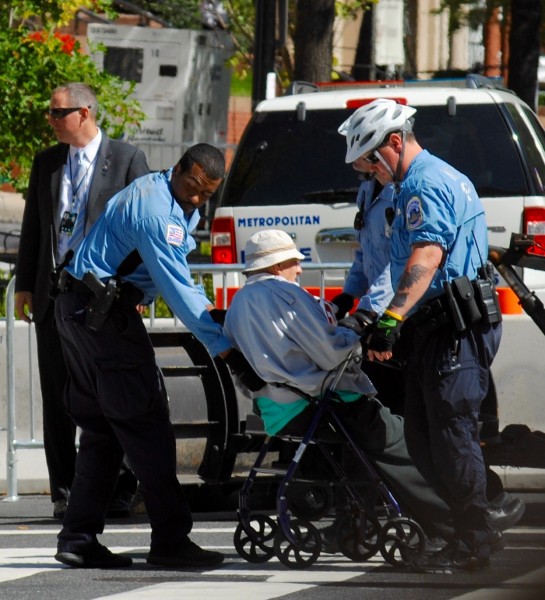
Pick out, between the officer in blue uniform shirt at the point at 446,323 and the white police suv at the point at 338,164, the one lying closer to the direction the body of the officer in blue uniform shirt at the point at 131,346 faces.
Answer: the officer in blue uniform shirt

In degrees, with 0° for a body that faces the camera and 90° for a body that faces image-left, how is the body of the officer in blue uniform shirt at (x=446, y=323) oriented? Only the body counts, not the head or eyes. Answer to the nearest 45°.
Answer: approximately 90°

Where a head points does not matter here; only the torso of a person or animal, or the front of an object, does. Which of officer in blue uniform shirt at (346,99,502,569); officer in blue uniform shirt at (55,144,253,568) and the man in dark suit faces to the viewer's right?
officer in blue uniform shirt at (55,144,253,568)

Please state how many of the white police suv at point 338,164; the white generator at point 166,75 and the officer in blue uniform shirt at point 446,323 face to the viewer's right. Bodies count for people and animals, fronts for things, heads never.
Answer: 0

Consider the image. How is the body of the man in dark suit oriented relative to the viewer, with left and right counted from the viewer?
facing the viewer and to the left of the viewer

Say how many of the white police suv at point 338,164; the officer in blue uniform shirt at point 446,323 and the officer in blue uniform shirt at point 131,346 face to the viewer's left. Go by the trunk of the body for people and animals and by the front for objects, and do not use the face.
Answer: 1

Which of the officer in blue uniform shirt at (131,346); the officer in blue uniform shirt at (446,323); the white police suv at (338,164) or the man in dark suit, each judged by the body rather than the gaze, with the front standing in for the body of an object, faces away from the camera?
the white police suv

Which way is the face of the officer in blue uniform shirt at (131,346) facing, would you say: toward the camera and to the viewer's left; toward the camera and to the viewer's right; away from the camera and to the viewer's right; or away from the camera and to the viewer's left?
toward the camera and to the viewer's right

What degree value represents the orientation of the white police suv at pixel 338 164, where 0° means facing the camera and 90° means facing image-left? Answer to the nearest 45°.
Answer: approximately 180°

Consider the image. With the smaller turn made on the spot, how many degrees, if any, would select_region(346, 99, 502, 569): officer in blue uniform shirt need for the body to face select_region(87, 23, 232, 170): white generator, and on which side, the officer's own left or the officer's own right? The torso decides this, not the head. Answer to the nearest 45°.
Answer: approximately 90° to the officer's own right

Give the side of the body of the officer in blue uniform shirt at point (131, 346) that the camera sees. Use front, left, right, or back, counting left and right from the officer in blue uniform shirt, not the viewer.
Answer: right

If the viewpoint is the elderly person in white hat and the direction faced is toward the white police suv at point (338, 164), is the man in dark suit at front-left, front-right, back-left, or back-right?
front-left

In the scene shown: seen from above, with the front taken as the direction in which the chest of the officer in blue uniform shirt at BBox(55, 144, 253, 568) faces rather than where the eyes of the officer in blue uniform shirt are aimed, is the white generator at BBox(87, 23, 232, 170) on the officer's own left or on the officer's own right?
on the officer's own left

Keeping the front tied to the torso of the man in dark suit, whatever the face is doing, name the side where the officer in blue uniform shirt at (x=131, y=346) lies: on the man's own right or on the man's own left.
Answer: on the man's own left

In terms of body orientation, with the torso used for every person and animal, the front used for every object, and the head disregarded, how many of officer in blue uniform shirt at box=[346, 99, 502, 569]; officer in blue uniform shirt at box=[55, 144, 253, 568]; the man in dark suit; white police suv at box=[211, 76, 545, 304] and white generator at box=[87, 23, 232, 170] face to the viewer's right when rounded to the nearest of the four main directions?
1
